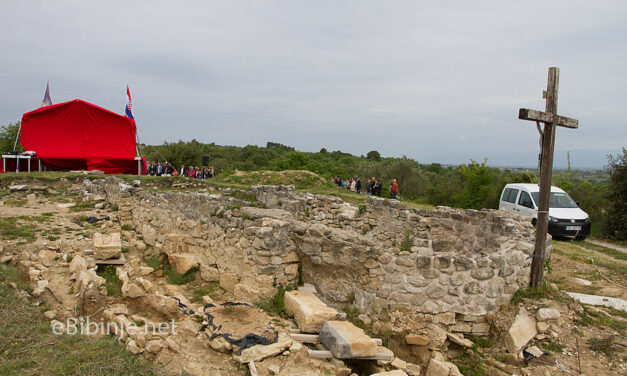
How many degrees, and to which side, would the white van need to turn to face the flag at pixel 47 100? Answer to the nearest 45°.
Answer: approximately 135° to its right

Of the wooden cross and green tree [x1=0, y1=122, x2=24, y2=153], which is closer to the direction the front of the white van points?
the wooden cross

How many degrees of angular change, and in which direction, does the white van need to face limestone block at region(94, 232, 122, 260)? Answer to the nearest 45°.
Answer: approximately 90° to its right

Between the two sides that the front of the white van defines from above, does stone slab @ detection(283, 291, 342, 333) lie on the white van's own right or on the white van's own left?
on the white van's own right

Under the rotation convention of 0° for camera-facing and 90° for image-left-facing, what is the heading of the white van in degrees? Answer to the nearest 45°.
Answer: approximately 315°

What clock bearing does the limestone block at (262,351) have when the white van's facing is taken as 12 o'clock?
The limestone block is roughly at 2 o'clock from the white van.

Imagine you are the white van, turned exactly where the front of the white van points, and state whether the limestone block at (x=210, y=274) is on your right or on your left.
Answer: on your right

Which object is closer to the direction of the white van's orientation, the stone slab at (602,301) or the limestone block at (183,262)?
the stone slab

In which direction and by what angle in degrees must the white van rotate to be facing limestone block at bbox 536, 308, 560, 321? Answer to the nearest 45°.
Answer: approximately 45° to its right

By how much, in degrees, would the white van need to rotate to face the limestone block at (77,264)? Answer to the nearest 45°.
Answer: approximately 90° to its right

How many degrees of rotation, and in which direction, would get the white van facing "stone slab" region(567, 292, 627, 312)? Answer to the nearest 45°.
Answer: approximately 45° to its right

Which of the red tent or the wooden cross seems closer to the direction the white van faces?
the wooden cross
